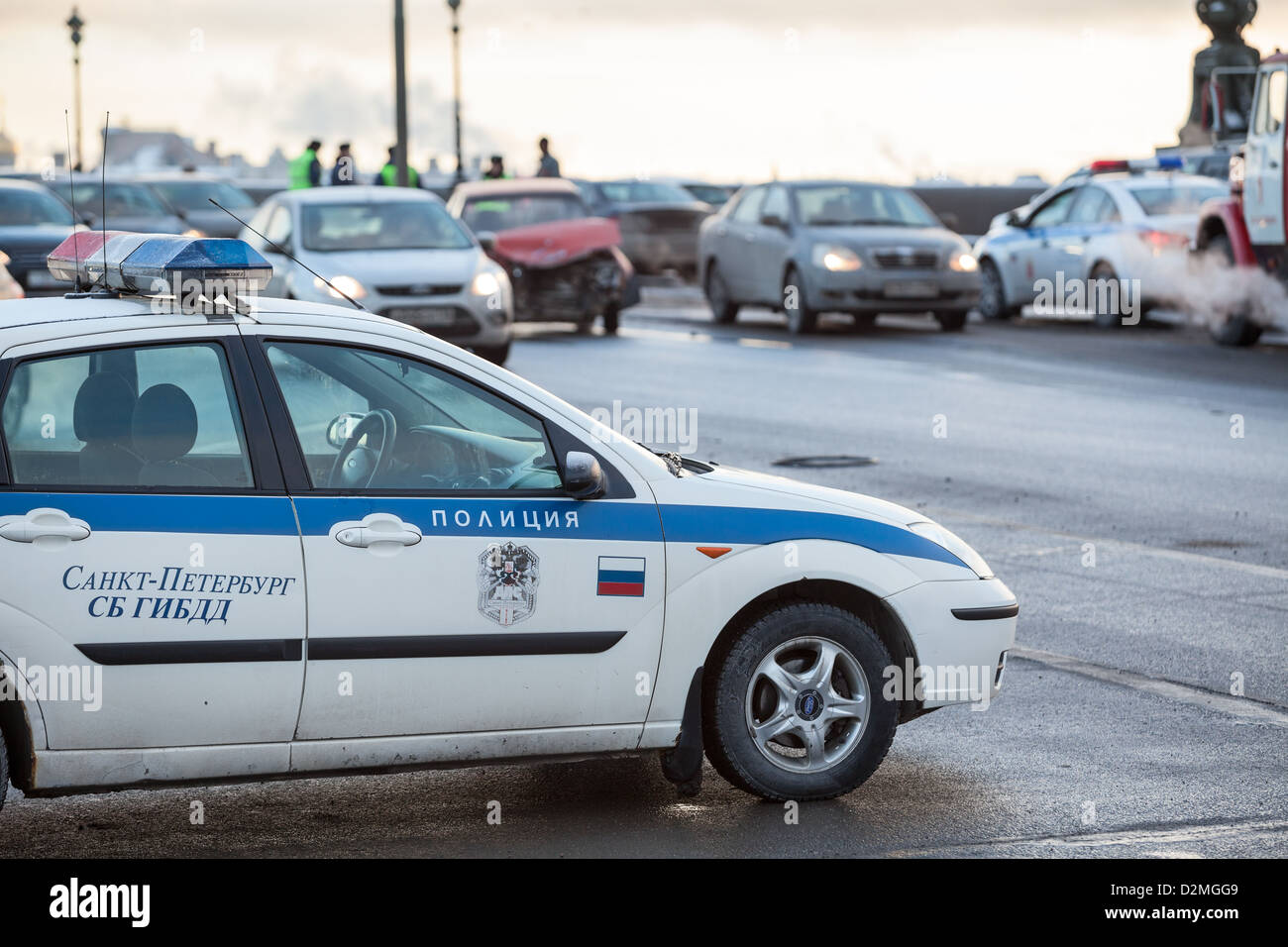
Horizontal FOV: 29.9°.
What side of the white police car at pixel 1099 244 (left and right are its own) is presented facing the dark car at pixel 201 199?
front

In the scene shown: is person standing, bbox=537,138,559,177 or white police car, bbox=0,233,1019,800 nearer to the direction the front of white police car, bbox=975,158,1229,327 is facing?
the person standing

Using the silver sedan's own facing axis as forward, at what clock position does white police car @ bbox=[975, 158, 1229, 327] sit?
The white police car is roughly at 10 o'clock from the silver sedan.

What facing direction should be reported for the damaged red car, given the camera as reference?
facing the viewer and to the right of the viewer

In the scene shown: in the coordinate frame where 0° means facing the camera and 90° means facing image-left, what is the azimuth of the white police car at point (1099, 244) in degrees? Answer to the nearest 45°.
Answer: approximately 135°

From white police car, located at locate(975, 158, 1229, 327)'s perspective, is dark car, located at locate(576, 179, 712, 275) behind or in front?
in front

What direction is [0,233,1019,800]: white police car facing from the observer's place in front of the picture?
facing to the right of the viewer

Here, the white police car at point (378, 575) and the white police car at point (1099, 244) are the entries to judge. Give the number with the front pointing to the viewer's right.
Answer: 1

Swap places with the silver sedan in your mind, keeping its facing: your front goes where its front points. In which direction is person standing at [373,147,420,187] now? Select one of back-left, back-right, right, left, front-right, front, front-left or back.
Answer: back

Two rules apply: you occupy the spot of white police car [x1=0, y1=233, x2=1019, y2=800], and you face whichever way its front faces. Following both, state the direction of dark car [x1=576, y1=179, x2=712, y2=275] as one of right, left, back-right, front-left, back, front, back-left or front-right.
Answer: left

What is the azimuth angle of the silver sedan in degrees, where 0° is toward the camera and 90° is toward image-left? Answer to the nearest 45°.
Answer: approximately 315°
